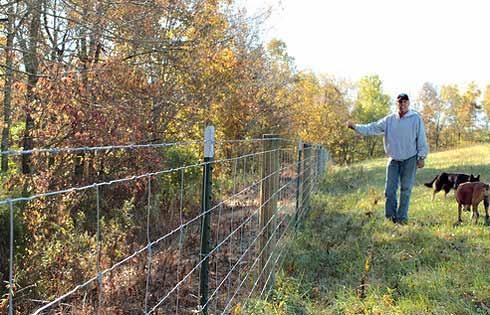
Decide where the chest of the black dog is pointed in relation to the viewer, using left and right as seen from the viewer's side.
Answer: facing to the right of the viewer

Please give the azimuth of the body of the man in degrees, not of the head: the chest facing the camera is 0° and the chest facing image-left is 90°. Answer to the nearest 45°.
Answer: approximately 0°

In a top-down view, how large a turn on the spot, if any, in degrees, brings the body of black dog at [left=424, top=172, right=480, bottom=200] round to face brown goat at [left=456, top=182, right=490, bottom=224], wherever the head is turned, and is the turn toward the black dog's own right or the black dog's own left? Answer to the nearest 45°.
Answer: approximately 90° to the black dog's own right

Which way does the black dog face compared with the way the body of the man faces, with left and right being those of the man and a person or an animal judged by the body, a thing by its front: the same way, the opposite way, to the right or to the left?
to the left

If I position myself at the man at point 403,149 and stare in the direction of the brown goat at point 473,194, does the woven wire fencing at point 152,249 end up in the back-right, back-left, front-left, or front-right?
back-right

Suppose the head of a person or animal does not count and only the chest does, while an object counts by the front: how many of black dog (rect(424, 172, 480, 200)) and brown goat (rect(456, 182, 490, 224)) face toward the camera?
0
